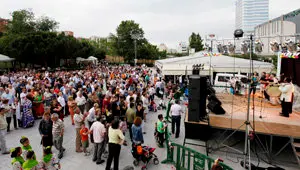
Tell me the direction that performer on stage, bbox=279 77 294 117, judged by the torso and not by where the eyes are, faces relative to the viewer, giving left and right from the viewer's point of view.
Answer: facing to the left of the viewer

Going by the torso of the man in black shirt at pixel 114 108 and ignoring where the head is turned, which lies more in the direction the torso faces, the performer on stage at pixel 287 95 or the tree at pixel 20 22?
the performer on stage

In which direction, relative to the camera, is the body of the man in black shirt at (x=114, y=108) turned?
to the viewer's right

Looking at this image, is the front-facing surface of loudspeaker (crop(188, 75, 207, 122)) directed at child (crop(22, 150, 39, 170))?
yes

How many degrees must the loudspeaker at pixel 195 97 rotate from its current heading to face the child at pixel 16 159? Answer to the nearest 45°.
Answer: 0° — it already faces them

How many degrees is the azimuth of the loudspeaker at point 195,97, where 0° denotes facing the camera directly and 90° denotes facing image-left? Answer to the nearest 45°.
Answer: approximately 45°

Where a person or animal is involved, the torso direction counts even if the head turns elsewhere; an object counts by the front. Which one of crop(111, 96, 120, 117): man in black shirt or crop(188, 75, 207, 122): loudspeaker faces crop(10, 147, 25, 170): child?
the loudspeaker
